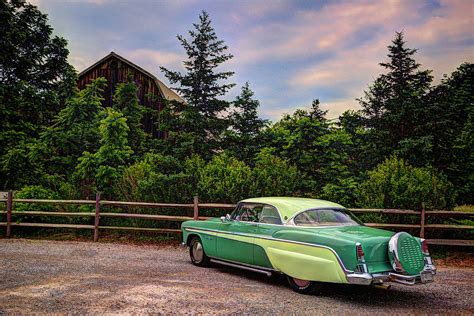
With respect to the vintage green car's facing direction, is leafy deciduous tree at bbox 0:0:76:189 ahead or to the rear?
ahead

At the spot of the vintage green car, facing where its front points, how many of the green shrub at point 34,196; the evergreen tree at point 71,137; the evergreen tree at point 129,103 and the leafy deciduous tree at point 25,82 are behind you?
0

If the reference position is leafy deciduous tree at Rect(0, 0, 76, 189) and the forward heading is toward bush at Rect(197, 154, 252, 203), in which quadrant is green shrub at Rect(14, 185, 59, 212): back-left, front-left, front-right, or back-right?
front-right

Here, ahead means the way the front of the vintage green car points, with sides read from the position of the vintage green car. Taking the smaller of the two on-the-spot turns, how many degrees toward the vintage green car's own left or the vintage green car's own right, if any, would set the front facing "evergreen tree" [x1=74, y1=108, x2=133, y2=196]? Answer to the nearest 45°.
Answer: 0° — it already faces it

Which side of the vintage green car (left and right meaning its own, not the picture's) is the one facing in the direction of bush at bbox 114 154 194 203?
front

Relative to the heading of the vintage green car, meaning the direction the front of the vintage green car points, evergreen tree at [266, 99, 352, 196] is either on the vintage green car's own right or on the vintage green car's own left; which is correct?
on the vintage green car's own right

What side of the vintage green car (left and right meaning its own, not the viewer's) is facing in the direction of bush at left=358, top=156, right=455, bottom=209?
right

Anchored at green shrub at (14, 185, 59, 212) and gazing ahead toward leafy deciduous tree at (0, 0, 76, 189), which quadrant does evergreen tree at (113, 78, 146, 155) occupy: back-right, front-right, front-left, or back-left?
front-right

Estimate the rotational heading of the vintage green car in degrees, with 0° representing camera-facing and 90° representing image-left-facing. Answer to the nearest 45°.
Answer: approximately 135°

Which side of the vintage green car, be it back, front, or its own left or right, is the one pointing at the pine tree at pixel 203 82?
front
